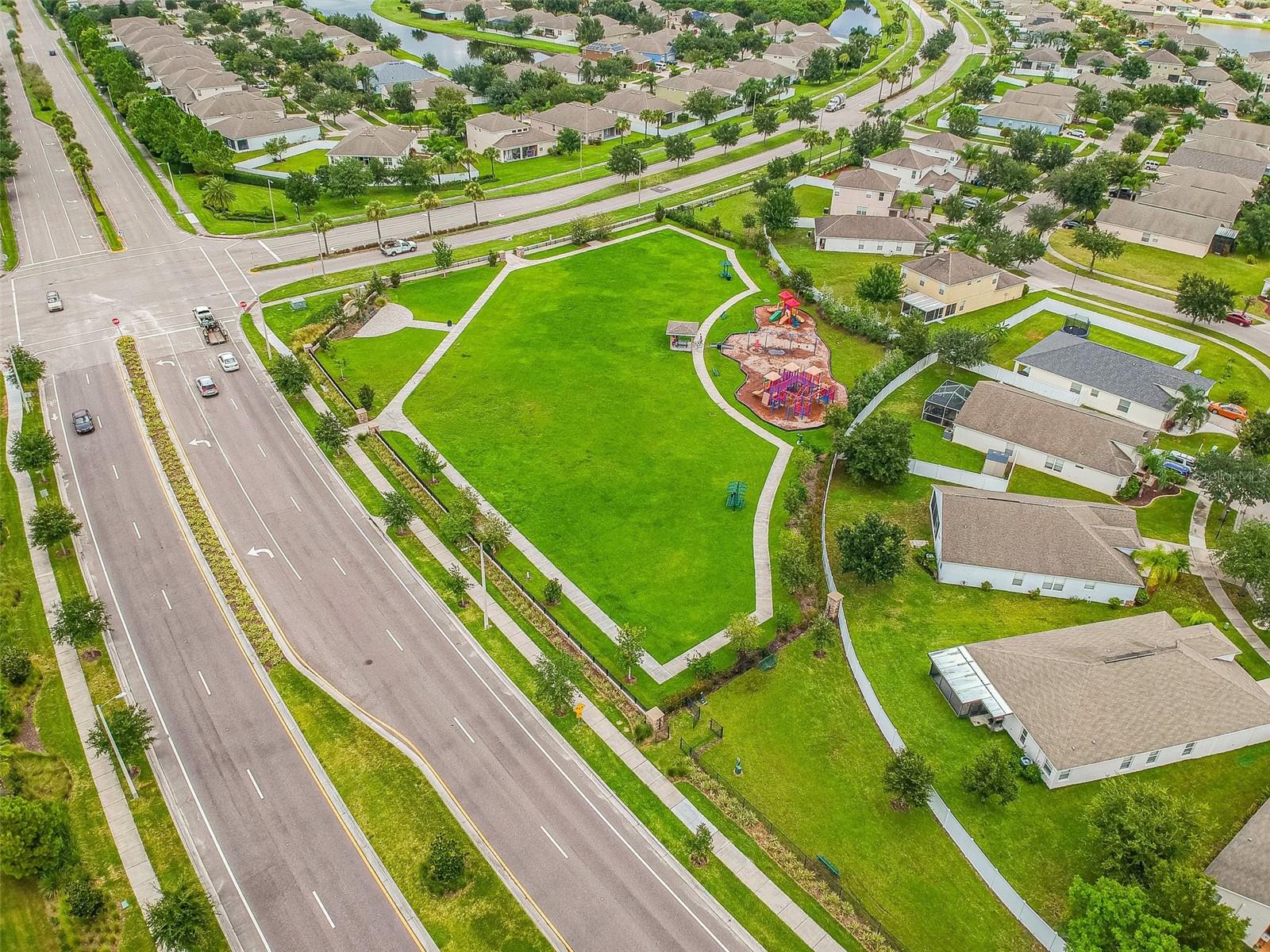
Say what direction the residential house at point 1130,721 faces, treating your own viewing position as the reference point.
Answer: facing to the right of the viewer

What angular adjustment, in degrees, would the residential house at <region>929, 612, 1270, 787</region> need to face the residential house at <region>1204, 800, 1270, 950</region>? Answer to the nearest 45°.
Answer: approximately 45° to its right

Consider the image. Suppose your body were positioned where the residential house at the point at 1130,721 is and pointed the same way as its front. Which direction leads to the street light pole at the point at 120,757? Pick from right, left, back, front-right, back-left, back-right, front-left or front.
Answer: back-right

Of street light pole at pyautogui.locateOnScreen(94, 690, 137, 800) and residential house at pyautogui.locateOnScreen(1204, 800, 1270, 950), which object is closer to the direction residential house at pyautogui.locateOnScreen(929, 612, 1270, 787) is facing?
the residential house
